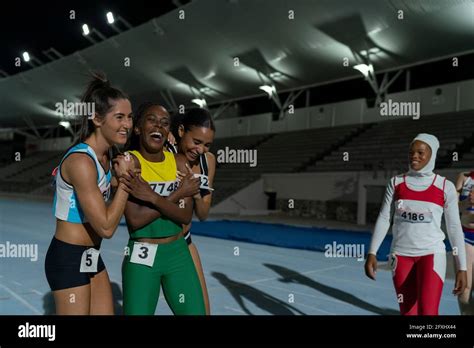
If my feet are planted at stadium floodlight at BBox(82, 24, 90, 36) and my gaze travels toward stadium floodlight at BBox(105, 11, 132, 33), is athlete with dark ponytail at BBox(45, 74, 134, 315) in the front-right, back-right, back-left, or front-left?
front-right

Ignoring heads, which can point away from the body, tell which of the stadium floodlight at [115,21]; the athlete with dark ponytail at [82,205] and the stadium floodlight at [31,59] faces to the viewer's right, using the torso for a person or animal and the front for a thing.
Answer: the athlete with dark ponytail

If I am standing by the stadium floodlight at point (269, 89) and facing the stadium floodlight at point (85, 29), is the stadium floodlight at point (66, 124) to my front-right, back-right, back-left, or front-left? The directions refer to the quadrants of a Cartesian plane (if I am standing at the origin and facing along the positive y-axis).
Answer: front-right

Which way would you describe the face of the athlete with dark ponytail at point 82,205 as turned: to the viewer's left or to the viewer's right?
to the viewer's right

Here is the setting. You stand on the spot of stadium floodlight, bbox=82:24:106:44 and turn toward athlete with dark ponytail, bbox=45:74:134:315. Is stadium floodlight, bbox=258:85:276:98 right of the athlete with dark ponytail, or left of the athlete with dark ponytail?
left

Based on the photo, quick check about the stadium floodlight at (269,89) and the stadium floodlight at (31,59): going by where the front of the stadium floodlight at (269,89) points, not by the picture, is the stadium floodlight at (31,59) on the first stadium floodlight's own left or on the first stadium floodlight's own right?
on the first stadium floodlight's own right

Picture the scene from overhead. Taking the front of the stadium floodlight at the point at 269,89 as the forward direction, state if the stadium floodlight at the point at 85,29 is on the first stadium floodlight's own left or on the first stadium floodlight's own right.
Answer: on the first stadium floodlight's own right

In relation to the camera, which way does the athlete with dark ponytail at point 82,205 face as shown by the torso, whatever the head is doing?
to the viewer's right

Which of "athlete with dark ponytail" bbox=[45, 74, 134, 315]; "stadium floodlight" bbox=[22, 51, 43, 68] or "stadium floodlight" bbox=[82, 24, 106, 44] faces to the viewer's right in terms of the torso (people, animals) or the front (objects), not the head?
the athlete with dark ponytail
